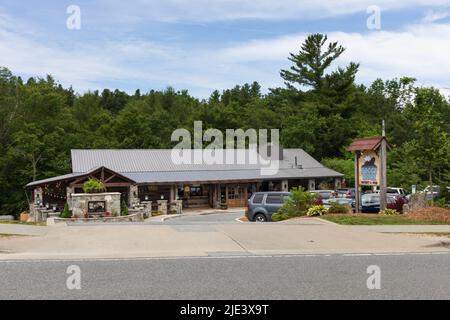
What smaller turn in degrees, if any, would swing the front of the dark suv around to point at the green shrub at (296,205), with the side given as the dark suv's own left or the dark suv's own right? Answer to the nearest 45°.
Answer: approximately 45° to the dark suv's own right

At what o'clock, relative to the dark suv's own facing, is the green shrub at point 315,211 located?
The green shrub is roughly at 2 o'clock from the dark suv.

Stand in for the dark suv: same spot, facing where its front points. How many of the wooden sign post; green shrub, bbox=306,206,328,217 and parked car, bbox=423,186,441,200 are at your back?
0

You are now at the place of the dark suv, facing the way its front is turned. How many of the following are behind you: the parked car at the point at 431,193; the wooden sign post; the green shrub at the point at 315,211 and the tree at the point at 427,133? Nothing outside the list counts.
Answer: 0

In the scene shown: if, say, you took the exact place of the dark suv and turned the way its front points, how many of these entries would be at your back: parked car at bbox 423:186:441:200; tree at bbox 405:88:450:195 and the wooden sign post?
0

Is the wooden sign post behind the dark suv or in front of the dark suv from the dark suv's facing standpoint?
in front

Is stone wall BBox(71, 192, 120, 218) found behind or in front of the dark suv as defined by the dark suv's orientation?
behind

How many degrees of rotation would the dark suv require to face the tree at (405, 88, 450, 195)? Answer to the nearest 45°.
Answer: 0° — it already faces it

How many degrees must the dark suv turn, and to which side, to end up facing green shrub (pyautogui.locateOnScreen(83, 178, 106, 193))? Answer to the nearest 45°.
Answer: approximately 135° to its left

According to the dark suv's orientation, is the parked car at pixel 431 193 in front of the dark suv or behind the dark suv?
in front
